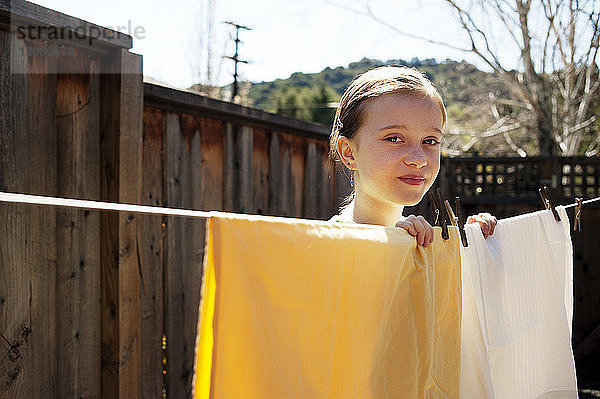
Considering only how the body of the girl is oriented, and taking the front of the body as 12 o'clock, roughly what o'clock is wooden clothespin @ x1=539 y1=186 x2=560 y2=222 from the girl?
The wooden clothespin is roughly at 9 o'clock from the girl.

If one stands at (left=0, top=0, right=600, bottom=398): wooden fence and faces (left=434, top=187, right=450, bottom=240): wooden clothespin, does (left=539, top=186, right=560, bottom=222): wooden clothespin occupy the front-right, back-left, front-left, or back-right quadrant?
front-left

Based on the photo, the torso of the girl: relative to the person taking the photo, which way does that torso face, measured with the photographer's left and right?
facing the viewer and to the right of the viewer

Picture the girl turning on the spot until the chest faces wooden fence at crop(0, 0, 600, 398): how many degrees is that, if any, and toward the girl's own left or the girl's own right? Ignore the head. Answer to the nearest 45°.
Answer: approximately 180°
